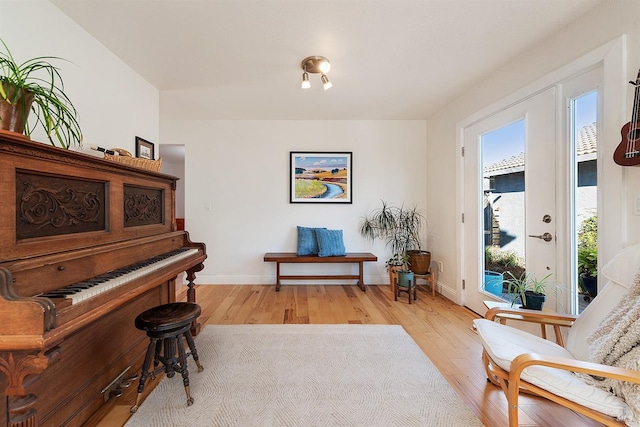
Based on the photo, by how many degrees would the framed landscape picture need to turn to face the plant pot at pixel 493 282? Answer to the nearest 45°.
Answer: approximately 45° to its left

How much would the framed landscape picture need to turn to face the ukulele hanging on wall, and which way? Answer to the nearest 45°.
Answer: approximately 45° to its left

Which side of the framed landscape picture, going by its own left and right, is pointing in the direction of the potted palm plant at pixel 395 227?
left

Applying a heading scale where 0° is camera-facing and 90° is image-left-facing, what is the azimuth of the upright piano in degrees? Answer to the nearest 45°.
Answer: approximately 315°

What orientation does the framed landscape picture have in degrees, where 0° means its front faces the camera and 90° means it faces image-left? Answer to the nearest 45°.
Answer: approximately 0°

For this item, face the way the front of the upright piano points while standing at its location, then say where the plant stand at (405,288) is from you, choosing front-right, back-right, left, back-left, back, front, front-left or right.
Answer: front-left

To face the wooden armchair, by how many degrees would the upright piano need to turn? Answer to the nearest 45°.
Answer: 0° — it already faces it

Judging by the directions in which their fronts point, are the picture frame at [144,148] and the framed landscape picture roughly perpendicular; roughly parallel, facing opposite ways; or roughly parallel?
roughly perpendicular

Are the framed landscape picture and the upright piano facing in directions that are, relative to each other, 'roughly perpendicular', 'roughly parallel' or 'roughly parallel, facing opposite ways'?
roughly perpendicular

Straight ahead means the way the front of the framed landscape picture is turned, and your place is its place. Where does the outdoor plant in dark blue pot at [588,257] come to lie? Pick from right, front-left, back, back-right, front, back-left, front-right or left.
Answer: front-left

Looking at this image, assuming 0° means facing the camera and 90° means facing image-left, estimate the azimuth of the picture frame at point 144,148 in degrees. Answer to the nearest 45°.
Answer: approximately 315°
